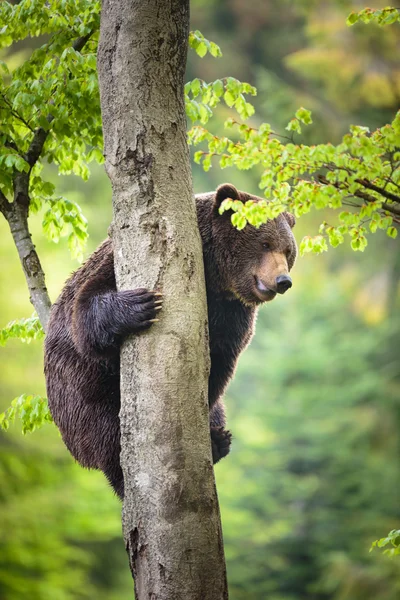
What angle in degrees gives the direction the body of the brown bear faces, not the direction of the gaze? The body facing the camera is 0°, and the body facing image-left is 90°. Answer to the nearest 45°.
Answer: approximately 315°
